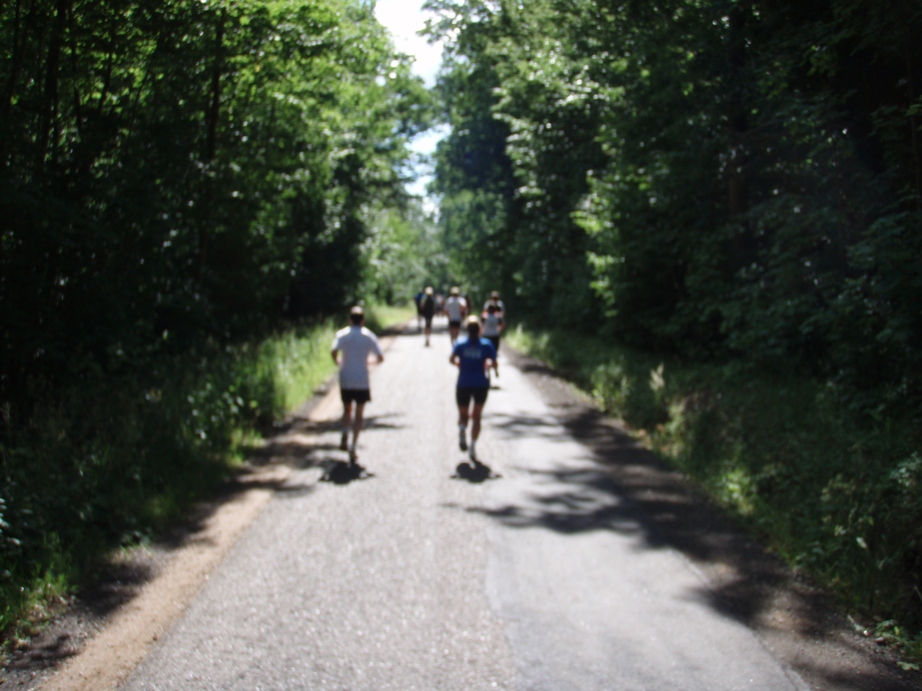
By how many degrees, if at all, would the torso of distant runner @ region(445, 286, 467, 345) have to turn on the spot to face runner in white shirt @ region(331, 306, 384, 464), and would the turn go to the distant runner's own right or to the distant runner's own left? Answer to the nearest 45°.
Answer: approximately 180°

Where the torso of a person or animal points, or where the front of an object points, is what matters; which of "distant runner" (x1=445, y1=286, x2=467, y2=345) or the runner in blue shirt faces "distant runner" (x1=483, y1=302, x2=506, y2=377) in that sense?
the runner in blue shirt

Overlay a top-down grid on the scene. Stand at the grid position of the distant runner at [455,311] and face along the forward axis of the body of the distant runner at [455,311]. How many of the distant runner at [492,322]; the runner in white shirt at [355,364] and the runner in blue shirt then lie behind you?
3

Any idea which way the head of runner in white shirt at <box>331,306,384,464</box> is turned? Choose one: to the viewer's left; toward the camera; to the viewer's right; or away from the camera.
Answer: away from the camera

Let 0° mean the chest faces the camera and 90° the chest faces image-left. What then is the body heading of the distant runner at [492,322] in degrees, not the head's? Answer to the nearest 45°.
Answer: approximately 180°

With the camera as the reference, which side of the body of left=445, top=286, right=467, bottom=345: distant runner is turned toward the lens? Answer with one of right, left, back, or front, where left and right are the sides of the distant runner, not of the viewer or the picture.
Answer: back

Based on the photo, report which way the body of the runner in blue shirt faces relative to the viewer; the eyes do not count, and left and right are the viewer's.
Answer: facing away from the viewer

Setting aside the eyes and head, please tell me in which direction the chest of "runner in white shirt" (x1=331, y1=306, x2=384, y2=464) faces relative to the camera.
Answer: away from the camera
